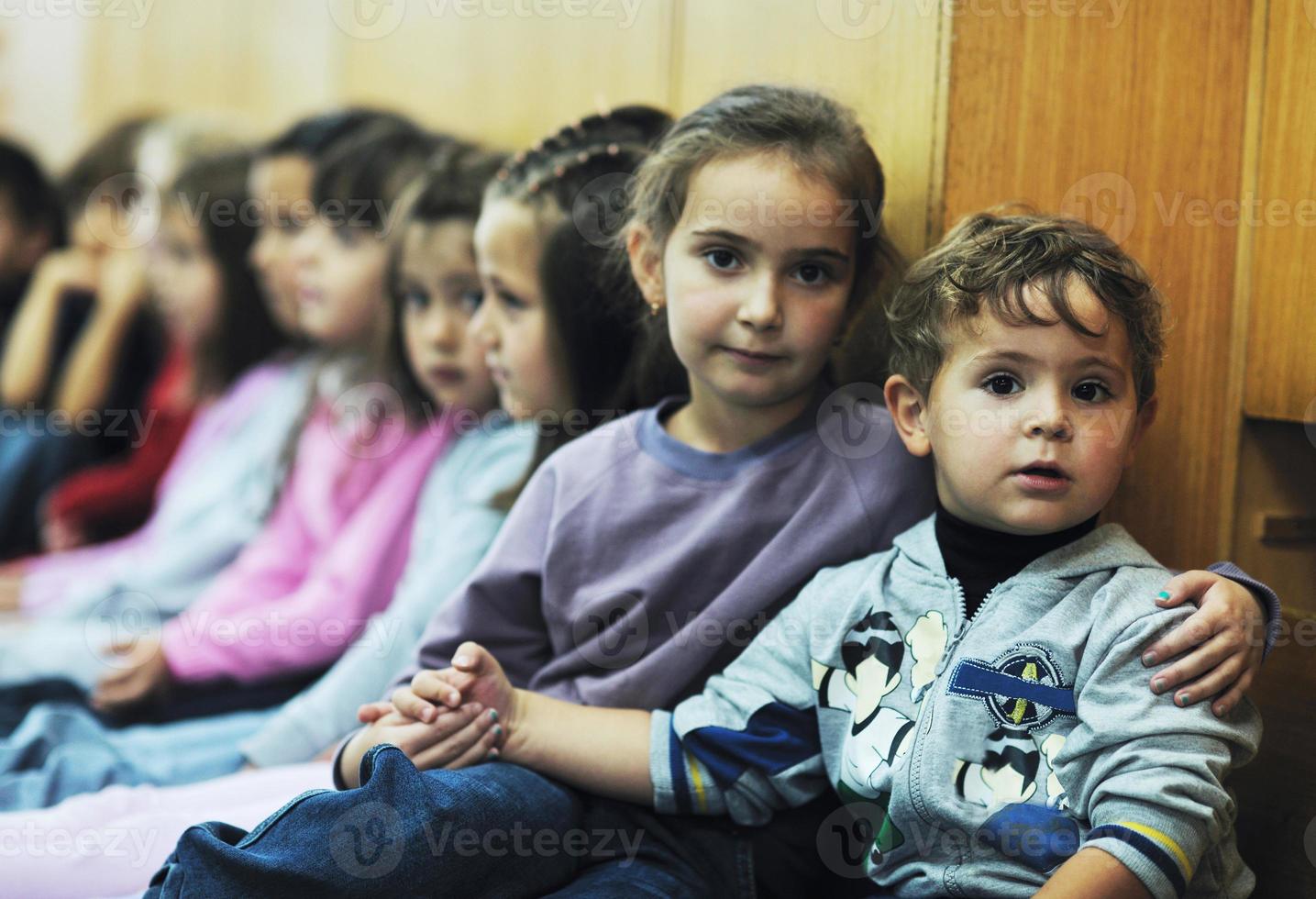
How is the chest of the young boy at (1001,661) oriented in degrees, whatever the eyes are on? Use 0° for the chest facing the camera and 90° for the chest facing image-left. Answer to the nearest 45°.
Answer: approximately 0°
